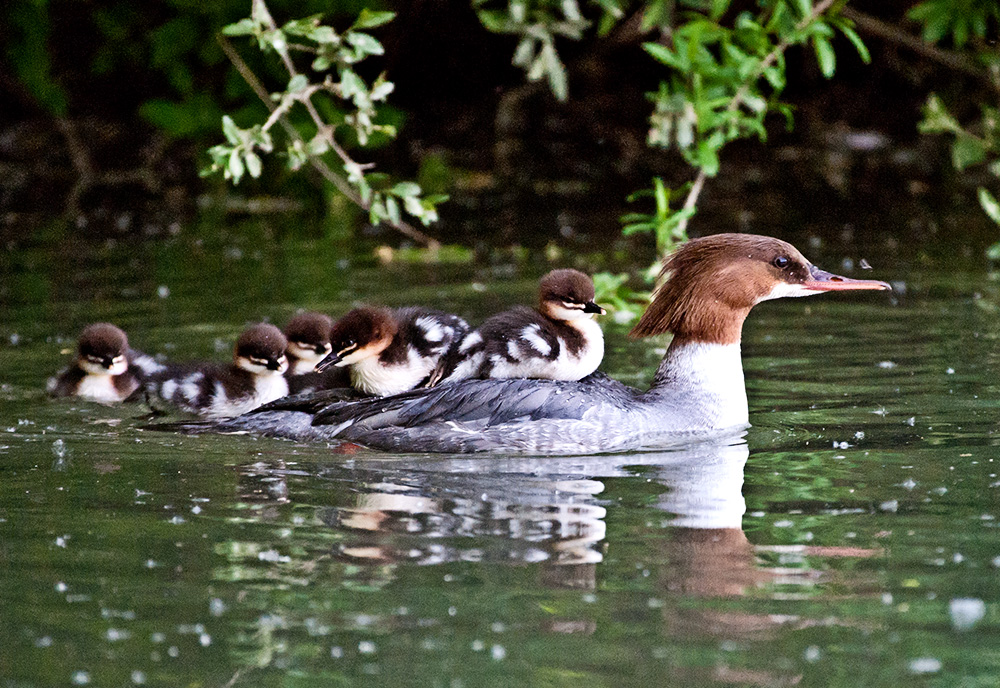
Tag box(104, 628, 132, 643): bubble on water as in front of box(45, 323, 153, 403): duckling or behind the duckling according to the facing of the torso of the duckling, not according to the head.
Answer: in front

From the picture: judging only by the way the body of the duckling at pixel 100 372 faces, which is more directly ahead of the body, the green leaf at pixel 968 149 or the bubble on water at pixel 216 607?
the bubble on water

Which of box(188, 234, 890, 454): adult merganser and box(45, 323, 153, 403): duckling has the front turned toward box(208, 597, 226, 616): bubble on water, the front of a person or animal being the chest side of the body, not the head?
the duckling

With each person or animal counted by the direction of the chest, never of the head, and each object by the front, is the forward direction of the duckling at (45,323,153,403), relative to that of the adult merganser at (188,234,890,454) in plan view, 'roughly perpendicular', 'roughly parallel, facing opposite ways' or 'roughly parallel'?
roughly perpendicular

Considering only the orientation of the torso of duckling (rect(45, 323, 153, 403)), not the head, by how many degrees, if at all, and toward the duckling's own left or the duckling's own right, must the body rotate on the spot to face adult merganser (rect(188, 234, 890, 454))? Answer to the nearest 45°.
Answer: approximately 45° to the duckling's own left

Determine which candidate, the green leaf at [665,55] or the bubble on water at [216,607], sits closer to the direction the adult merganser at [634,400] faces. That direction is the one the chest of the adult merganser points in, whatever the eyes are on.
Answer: the green leaf

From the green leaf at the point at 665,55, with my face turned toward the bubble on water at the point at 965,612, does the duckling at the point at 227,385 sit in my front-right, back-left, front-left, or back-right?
front-right

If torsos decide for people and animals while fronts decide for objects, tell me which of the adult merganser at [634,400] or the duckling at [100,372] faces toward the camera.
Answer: the duckling

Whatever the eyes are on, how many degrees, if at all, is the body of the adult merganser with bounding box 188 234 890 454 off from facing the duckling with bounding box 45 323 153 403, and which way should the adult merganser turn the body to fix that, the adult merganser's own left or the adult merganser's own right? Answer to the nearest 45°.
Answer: approximately 180°

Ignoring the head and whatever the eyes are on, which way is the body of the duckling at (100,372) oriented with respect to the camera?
toward the camera

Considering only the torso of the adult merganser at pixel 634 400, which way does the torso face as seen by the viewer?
to the viewer's right

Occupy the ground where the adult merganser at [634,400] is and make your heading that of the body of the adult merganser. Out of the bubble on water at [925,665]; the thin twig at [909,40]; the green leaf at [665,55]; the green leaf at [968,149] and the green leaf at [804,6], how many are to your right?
1

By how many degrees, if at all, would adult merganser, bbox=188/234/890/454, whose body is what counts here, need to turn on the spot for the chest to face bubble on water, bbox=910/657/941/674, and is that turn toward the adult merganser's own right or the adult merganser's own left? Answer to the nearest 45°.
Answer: approximately 90° to the adult merganser's own right

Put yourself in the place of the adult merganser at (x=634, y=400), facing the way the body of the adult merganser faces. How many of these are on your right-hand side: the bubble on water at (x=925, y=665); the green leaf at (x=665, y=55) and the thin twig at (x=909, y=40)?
1

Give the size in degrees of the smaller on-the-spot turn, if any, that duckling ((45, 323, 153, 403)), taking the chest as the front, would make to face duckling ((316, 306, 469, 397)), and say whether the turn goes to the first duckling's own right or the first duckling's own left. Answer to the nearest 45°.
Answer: approximately 45° to the first duckling's own left

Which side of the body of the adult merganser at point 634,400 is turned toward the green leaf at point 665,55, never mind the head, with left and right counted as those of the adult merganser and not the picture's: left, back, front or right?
left
